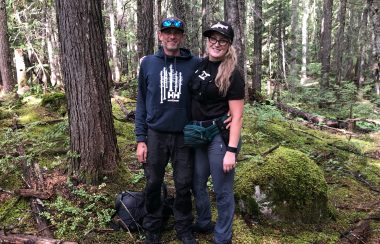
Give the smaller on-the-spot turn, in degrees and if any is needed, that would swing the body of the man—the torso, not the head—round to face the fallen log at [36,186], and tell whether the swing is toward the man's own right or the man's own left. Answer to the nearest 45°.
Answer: approximately 135° to the man's own right

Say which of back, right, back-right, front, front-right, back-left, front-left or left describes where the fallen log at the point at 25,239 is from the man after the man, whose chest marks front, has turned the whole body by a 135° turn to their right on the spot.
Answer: front-left

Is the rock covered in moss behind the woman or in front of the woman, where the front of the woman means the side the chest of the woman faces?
behind

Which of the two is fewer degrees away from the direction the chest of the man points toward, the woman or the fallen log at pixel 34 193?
the woman

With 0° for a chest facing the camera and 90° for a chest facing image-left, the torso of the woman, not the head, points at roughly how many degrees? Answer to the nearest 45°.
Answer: approximately 45°

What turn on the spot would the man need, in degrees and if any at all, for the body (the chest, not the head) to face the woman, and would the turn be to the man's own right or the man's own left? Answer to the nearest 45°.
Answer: approximately 45° to the man's own left

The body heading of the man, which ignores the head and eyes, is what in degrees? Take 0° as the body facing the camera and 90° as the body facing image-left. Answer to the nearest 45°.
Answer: approximately 0°
